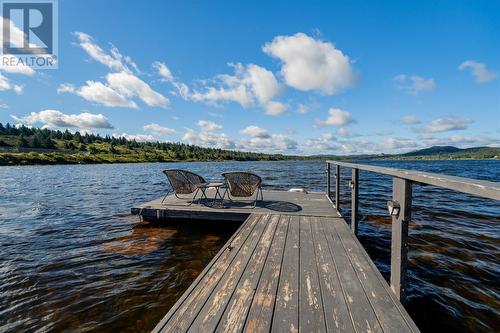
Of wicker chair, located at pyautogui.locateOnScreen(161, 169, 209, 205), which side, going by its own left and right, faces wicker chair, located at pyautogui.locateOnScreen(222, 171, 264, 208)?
right

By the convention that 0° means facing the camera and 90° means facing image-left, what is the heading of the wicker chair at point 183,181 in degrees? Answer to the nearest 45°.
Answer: approximately 225°
